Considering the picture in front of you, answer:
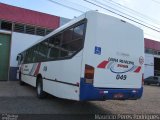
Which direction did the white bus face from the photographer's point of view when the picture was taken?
facing away from the viewer and to the left of the viewer
